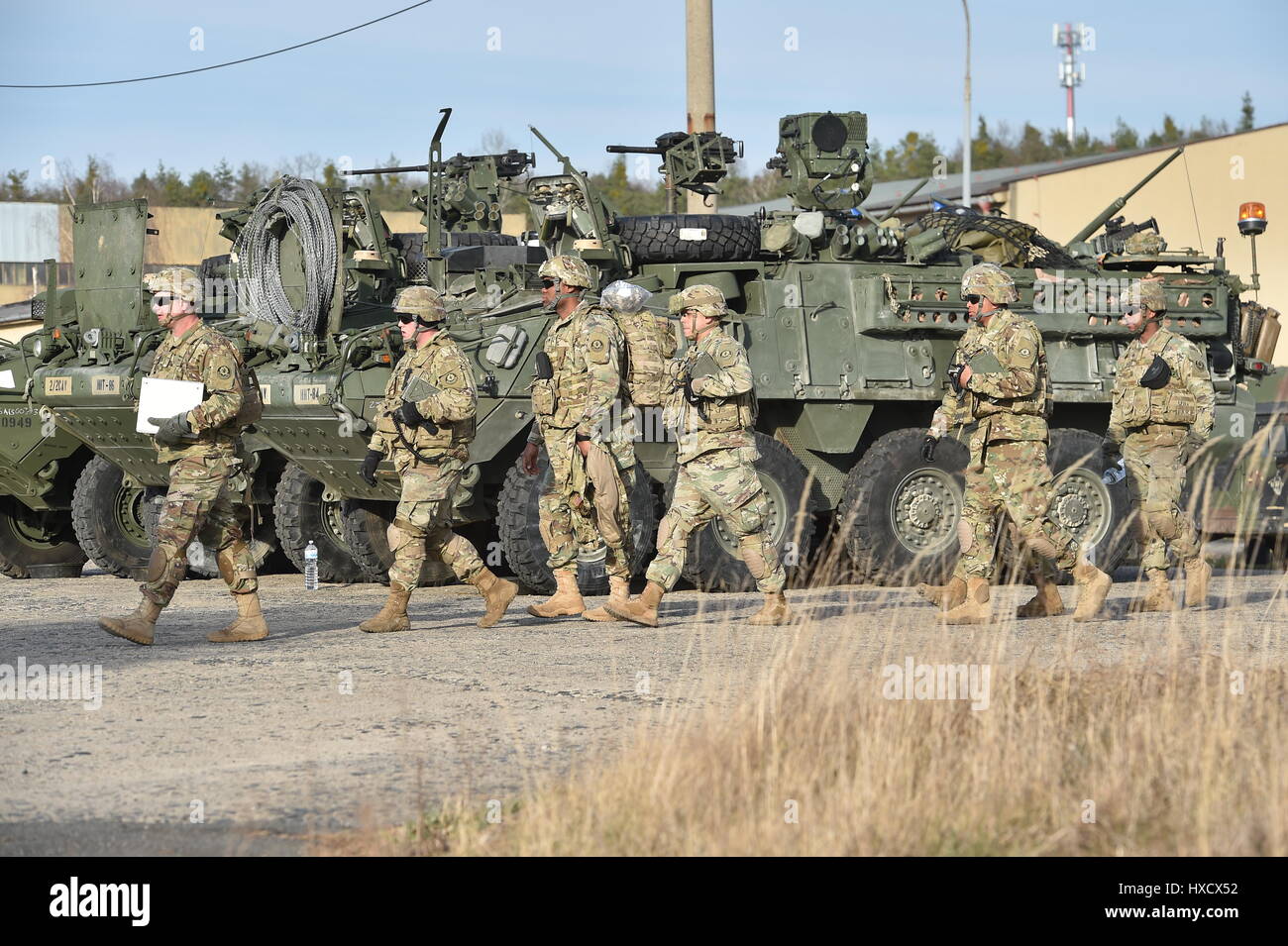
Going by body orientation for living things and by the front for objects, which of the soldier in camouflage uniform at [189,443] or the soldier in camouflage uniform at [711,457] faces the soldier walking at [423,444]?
the soldier in camouflage uniform at [711,457]

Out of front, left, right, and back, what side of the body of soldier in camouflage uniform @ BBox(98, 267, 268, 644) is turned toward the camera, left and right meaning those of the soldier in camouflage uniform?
left

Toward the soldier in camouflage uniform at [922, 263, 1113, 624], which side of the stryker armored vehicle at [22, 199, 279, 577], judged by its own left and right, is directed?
left

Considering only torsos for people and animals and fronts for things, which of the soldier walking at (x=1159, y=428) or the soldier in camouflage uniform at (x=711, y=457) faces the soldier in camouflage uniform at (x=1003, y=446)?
the soldier walking

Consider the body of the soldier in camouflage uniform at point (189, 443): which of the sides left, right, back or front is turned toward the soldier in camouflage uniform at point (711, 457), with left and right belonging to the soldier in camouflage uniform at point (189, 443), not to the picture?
back

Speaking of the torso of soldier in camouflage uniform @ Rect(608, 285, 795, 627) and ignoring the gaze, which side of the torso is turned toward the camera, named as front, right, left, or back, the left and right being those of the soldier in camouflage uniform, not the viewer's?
left

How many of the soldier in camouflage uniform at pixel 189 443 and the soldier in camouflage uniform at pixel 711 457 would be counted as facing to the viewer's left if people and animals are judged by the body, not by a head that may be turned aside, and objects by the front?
2

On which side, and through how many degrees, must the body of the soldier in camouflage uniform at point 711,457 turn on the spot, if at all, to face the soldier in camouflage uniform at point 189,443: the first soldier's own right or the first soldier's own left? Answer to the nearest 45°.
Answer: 0° — they already face them

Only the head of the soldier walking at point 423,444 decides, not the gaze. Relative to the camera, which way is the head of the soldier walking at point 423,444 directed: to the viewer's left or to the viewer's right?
to the viewer's left

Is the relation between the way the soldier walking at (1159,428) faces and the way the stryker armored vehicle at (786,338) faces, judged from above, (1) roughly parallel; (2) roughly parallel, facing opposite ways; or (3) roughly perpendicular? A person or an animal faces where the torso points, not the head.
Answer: roughly parallel

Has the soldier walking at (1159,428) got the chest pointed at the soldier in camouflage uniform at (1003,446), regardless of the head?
yes

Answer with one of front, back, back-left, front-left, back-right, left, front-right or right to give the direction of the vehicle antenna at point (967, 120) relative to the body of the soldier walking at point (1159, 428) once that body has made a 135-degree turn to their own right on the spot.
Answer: front

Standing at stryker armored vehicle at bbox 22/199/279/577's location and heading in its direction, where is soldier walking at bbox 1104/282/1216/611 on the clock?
The soldier walking is roughly at 9 o'clock from the stryker armored vehicle.
